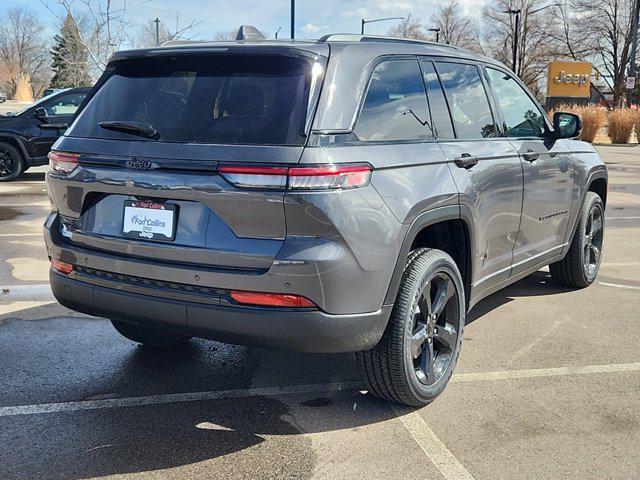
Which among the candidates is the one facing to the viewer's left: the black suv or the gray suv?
the black suv

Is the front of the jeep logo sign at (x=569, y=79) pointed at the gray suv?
yes

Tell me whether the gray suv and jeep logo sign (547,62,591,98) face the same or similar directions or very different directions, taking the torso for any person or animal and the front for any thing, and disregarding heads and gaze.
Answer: very different directions

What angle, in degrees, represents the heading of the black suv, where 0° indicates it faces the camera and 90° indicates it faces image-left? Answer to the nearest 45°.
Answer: approximately 90°

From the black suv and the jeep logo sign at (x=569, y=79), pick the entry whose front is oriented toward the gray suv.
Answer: the jeep logo sign

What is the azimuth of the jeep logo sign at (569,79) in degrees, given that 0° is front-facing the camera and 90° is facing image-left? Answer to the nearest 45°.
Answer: approximately 0°

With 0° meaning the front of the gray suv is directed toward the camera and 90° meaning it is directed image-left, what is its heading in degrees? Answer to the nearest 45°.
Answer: approximately 225°

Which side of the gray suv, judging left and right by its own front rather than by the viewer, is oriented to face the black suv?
left
